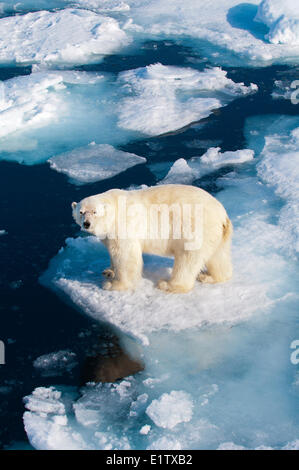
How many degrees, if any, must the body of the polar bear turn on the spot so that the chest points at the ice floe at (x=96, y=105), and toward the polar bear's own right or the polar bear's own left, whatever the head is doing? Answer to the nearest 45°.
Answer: approximately 90° to the polar bear's own right

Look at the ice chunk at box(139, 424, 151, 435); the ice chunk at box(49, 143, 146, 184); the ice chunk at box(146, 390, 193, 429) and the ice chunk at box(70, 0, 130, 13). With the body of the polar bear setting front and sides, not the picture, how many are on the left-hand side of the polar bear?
2

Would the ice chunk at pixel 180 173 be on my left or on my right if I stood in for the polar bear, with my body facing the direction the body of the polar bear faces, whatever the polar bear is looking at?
on my right

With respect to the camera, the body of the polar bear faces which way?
to the viewer's left

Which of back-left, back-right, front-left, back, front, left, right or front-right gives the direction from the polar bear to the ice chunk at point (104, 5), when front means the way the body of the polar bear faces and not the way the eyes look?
right

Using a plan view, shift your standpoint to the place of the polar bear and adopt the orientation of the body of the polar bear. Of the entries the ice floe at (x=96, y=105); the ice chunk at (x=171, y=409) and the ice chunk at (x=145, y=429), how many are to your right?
1

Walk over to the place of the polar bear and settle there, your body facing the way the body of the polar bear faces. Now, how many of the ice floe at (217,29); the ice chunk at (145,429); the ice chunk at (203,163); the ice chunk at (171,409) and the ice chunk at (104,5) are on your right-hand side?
3

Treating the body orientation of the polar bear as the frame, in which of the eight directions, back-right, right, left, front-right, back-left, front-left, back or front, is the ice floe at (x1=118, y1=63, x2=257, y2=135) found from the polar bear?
right

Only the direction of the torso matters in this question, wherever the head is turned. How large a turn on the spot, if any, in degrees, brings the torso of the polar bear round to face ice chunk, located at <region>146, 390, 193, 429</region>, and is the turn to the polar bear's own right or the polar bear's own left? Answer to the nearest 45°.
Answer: approximately 90° to the polar bear's own left

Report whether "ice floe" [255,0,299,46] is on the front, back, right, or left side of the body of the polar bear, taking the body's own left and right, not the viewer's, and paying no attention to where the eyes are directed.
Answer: right

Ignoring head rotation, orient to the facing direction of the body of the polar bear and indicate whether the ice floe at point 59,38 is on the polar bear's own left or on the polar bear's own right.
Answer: on the polar bear's own right

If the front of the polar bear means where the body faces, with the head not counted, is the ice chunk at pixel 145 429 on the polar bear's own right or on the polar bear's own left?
on the polar bear's own left
